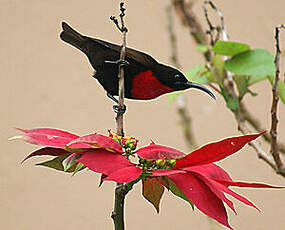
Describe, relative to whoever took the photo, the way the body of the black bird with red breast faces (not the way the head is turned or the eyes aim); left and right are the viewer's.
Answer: facing to the right of the viewer
